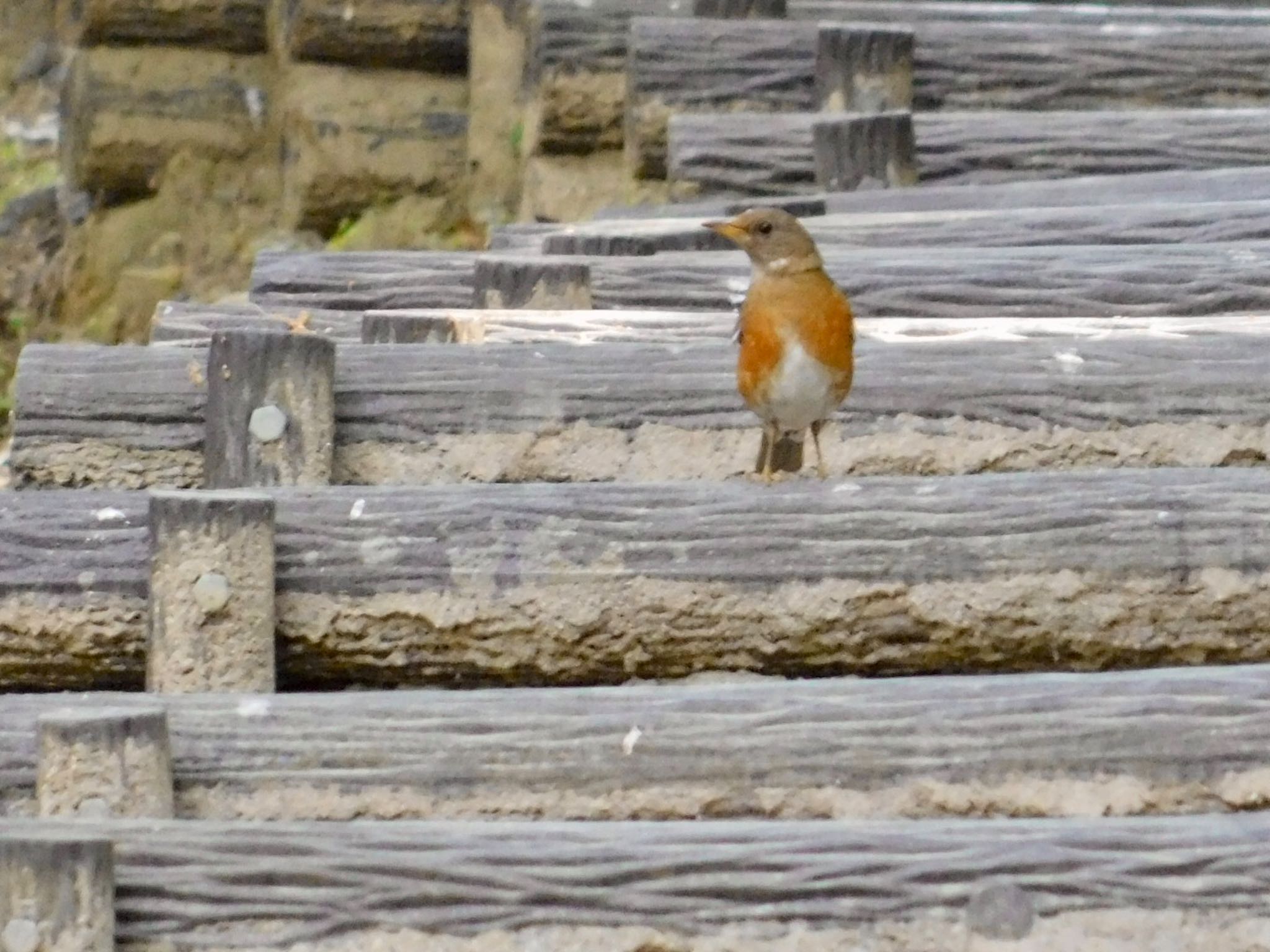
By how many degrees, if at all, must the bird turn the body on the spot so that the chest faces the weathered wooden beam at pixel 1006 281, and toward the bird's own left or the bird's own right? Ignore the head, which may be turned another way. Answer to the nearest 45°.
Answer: approximately 135° to the bird's own left

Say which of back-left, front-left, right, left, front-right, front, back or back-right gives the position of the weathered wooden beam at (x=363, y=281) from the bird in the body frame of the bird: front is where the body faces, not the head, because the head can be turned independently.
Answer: back-right

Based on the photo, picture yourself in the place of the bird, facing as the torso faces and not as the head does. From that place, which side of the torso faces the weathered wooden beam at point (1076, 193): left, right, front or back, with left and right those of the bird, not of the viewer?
back

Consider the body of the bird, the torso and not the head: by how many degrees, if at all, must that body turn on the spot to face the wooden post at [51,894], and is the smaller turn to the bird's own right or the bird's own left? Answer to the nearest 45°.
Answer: approximately 45° to the bird's own right

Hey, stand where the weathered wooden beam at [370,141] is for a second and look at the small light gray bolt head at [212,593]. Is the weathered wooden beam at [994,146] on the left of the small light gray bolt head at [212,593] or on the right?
left

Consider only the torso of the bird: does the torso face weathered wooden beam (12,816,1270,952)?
yes

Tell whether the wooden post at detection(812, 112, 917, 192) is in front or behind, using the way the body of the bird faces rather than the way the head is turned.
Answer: behind

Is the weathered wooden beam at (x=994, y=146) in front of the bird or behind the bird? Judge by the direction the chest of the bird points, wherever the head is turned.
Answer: behind

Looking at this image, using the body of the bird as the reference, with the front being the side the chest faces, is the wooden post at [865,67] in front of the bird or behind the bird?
behind

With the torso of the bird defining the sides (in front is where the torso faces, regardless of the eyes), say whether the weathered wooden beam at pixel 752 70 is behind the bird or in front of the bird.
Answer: behind

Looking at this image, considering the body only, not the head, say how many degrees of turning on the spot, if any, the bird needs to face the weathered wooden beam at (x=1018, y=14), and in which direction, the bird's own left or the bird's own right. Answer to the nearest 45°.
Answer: approximately 180°

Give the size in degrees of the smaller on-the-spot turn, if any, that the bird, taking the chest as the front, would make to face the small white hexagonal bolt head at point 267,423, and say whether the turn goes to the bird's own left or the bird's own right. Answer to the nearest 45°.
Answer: approximately 45° to the bird's own right

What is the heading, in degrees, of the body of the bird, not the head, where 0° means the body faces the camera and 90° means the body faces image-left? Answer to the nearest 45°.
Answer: approximately 0°
